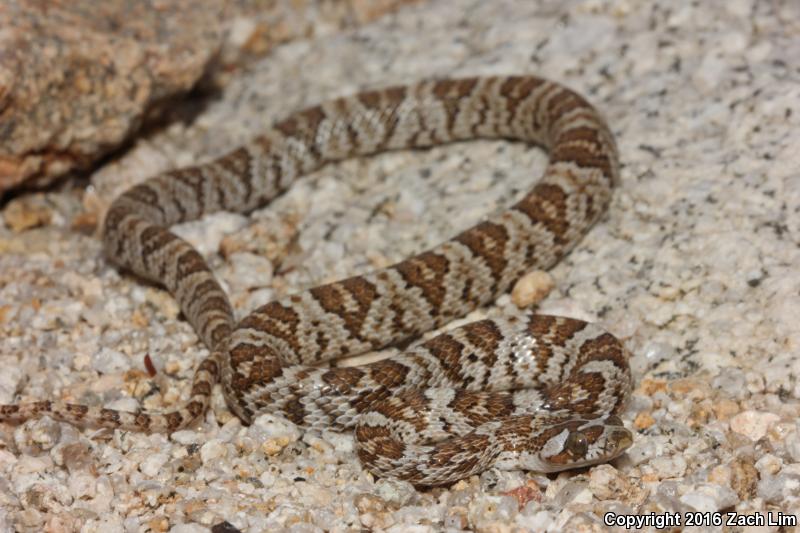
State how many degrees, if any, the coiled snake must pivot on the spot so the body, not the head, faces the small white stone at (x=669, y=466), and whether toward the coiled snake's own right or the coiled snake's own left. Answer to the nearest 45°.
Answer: approximately 45° to the coiled snake's own right

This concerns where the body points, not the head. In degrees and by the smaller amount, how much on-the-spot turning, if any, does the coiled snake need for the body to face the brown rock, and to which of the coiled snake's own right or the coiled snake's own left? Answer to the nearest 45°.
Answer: approximately 135° to the coiled snake's own left

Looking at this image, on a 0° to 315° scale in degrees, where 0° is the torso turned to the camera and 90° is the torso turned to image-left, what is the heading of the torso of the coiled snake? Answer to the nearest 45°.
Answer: approximately 270°

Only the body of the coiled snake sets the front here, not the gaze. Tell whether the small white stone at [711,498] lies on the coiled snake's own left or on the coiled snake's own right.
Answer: on the coiled snake's own right

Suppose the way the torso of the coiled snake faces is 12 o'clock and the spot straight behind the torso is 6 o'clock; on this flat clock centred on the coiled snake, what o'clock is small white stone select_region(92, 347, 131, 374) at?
The small white stone is roughly at 6 o'clock from the coiled snake.

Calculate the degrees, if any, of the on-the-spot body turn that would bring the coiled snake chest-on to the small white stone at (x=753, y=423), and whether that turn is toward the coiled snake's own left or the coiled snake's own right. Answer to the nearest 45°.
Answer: approximately 45° to the coiled snake's own right
